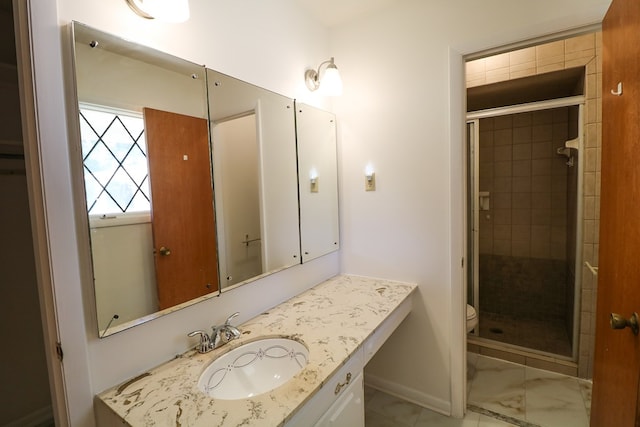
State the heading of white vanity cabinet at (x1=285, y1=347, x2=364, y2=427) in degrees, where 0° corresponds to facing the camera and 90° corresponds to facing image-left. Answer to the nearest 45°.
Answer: approximately 315°

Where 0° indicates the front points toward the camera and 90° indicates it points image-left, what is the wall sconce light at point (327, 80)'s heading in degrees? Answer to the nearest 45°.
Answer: approximately 315°

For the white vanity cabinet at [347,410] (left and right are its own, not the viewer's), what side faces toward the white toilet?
left
